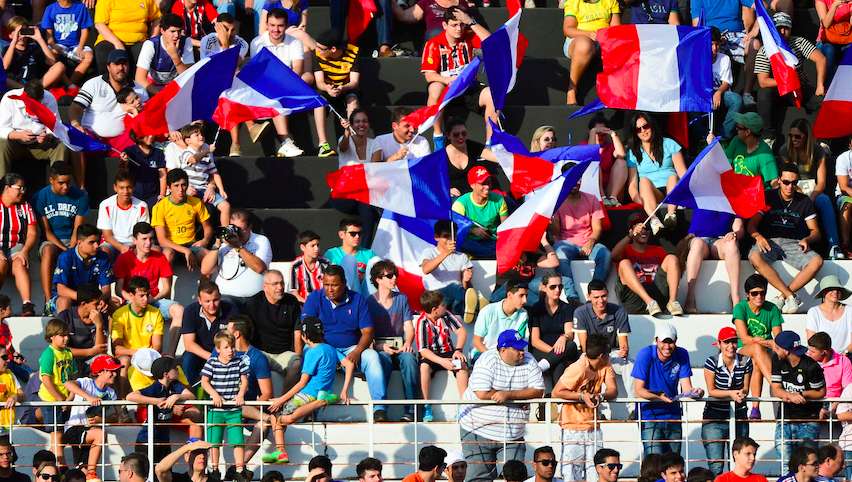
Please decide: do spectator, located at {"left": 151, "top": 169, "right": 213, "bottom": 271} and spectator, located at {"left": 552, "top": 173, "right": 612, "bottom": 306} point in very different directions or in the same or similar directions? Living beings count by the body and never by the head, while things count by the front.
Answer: same or similar directions

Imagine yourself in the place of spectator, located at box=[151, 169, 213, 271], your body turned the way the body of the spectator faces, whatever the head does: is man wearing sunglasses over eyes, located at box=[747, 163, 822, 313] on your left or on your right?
on your left

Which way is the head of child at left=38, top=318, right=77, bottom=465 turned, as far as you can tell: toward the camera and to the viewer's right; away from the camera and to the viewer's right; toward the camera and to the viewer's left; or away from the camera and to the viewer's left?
toward the camera and to the viewer's right

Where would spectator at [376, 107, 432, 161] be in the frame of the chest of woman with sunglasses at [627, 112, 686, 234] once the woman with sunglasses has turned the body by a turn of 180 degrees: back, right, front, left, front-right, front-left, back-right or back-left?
left

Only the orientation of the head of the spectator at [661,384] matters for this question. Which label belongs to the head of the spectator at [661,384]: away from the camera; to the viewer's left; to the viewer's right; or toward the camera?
toward the camera

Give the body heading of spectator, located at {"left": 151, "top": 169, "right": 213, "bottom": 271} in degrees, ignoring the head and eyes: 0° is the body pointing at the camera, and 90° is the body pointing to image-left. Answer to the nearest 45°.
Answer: approximately 0°

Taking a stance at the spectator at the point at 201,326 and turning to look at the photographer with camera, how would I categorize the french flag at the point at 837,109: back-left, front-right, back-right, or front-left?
front-right

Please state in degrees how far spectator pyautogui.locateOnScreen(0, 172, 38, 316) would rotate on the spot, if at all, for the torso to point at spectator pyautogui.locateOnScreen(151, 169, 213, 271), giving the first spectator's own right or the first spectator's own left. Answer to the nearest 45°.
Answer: approximately 90° to the first spectator's own left

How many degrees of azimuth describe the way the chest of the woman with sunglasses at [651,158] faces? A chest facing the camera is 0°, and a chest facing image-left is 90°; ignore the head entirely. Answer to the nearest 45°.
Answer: approximately 0°

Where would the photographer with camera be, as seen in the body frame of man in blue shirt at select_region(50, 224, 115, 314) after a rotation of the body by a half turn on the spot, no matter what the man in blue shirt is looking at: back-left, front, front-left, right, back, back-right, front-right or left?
back-right

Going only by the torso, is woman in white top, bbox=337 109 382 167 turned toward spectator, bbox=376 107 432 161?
no

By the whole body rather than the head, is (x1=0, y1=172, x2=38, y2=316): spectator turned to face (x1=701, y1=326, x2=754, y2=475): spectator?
no

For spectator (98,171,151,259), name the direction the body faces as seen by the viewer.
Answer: toward the camera

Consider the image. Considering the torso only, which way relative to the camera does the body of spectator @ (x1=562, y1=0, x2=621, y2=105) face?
toward the camera

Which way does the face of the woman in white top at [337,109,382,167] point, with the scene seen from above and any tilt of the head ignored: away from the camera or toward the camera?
toward the camera

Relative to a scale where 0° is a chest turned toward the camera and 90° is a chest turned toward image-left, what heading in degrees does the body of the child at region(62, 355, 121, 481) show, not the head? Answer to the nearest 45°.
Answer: approximately 315°

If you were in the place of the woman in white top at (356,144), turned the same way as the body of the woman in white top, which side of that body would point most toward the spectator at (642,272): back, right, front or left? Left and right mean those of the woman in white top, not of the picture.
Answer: left

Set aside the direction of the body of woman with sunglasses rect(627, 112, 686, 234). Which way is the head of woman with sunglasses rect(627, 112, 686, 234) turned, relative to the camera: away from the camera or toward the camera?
toward the camera

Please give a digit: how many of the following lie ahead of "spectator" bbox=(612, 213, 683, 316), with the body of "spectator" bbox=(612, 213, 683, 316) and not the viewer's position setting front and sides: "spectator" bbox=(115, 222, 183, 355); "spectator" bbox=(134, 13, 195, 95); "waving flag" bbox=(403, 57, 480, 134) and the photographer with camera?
0

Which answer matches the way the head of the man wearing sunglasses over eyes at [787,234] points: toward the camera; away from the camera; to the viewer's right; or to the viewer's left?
toward the camera
